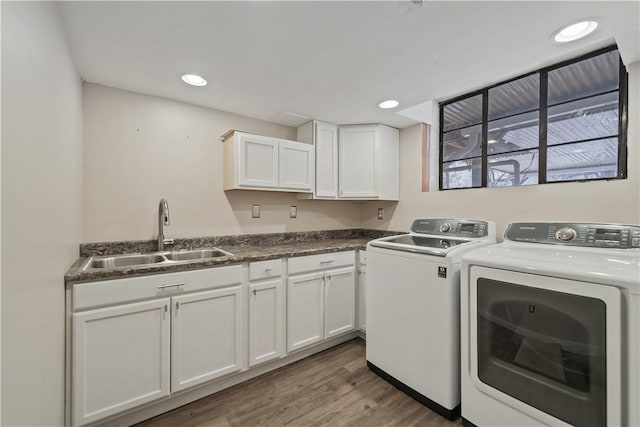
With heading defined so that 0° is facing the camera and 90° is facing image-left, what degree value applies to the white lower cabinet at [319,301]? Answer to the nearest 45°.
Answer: approximately 315°

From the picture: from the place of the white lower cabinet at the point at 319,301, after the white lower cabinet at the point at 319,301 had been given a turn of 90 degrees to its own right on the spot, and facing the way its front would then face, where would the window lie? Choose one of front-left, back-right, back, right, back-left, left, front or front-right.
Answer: back-left

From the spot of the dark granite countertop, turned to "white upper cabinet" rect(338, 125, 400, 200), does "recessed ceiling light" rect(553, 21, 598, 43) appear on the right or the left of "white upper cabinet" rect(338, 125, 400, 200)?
right

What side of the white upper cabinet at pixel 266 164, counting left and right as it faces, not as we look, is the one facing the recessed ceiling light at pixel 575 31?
front
